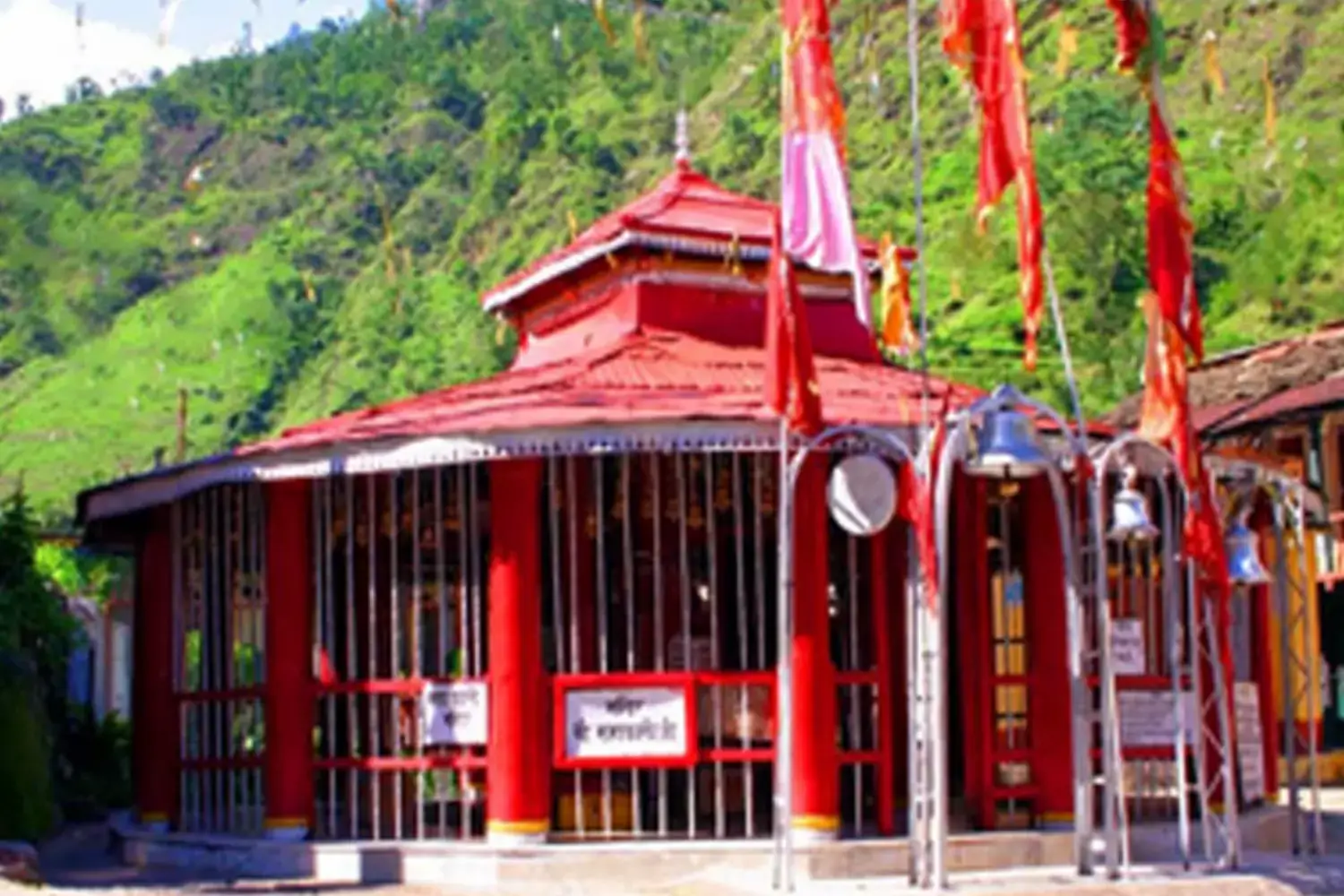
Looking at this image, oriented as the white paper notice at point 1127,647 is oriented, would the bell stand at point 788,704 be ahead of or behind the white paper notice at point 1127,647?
ahead

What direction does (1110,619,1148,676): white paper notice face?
toward the camera

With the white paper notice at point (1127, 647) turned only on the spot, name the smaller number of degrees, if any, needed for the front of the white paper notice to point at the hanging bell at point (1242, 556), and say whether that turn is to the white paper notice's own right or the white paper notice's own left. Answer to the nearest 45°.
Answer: approximately 45° to the white paper notice's own left

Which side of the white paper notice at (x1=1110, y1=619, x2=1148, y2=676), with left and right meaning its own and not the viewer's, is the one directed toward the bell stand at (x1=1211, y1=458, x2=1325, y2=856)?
left

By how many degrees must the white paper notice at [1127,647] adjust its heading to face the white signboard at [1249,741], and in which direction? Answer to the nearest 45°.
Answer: approximately 135° to its left
